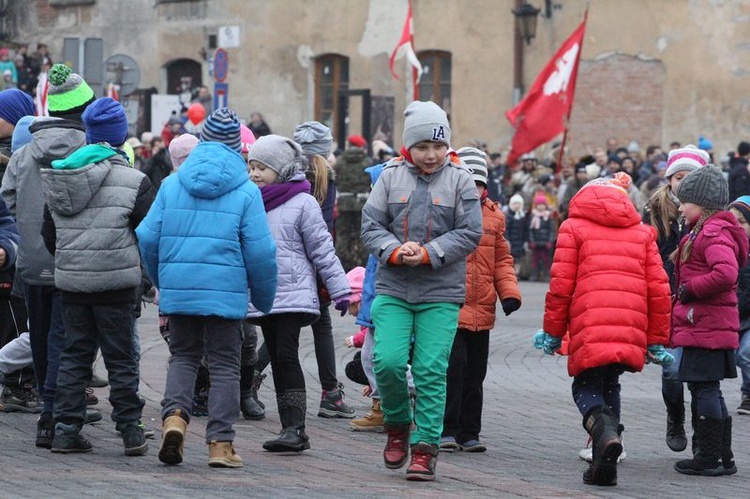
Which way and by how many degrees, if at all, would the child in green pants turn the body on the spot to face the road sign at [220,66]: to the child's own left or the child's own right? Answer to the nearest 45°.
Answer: approximately 180°

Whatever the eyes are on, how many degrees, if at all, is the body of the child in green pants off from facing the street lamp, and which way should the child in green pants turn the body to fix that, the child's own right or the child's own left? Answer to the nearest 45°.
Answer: approximately 180°

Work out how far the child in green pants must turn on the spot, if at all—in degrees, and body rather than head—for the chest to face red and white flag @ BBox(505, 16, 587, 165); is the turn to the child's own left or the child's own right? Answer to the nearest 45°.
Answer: approximately 180°

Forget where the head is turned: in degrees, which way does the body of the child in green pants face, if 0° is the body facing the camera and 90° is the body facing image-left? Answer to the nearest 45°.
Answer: approximately 0°

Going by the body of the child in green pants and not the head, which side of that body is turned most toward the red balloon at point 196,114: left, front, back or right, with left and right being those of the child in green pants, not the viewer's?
back
